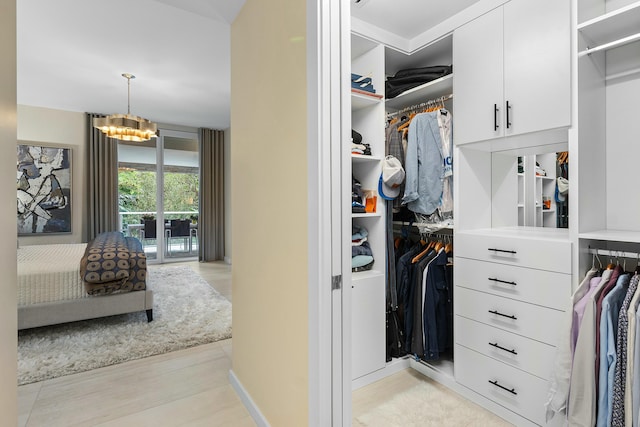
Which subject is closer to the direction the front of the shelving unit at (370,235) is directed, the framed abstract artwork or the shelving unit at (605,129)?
the shelving unit

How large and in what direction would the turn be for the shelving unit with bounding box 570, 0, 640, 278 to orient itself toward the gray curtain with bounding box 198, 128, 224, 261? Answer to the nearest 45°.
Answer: approximately 45° to its right

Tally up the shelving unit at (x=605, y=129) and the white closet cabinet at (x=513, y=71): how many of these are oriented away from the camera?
0

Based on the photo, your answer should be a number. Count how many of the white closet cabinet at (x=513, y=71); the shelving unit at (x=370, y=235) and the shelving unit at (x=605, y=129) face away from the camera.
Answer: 0

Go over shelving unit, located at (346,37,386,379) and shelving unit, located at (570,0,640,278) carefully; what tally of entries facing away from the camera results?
0

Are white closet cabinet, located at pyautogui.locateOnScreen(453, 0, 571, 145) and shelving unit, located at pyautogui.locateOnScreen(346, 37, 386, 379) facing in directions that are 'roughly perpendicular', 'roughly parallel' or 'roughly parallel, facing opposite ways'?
roughly perpendicular

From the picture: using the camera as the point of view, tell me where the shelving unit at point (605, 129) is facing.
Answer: facing the viewer and to the left of the viewer

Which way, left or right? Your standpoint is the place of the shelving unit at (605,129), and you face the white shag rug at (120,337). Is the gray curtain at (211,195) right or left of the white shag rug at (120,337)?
right

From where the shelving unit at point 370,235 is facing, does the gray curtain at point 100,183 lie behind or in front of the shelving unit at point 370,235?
behind

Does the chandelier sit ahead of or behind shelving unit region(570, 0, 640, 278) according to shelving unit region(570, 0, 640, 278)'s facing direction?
ahead
